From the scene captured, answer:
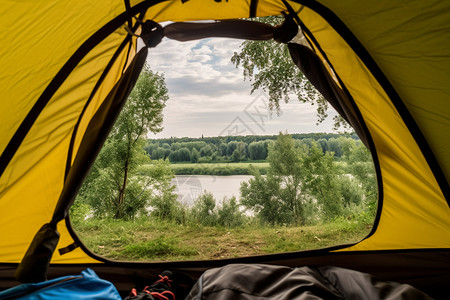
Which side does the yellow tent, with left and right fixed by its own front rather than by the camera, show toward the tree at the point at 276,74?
front

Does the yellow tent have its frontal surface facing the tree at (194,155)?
yes

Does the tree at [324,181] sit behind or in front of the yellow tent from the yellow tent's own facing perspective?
in front

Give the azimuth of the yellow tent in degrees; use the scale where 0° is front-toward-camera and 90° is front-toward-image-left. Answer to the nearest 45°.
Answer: approximately 180°

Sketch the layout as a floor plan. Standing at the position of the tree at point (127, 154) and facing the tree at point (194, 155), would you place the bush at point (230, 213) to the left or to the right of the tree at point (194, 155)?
right

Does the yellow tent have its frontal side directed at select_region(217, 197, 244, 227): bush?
yes

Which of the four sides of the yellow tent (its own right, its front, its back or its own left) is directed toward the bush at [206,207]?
front

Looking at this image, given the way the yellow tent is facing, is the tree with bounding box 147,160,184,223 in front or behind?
in front
